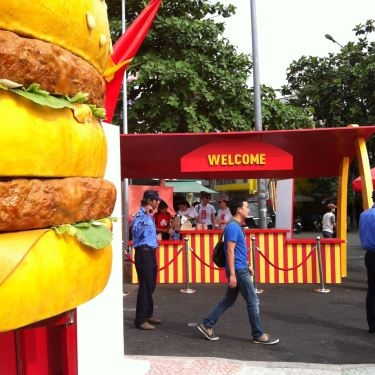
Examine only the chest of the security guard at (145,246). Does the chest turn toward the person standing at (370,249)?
yes

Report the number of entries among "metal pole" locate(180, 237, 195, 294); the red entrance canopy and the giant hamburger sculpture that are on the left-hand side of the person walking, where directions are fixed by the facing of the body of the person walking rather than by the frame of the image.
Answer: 2

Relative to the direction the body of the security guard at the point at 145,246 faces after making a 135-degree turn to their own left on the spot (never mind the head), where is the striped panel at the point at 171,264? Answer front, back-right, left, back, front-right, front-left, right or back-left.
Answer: front-right

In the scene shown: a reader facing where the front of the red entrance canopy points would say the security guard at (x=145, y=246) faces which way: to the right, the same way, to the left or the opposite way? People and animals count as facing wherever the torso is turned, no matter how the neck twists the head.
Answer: to the left

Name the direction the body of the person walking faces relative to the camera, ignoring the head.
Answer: to the viewer's right

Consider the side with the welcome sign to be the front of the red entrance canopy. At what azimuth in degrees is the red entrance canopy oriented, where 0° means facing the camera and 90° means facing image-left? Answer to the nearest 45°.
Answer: approximately 0°

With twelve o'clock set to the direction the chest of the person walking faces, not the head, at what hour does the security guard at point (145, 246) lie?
The security guard is roughly at 7 o'clock from the person walking.
